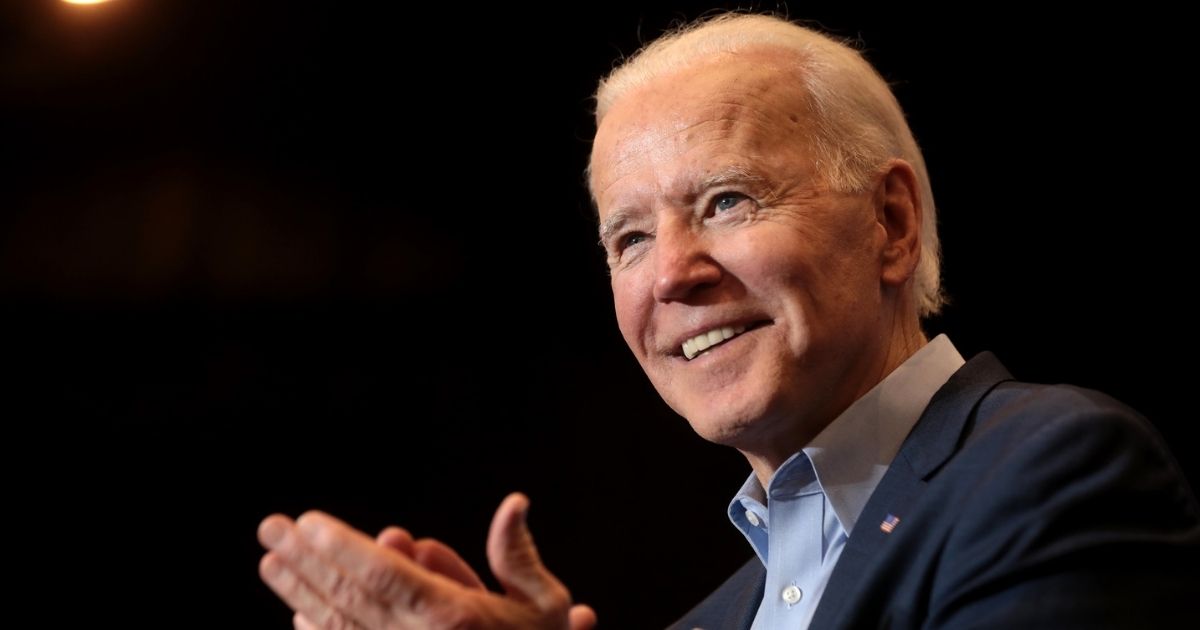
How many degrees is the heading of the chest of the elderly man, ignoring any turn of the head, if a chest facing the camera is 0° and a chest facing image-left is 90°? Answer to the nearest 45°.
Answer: approximately 45°

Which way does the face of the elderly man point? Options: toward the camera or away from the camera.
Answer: toward the camera
